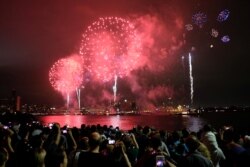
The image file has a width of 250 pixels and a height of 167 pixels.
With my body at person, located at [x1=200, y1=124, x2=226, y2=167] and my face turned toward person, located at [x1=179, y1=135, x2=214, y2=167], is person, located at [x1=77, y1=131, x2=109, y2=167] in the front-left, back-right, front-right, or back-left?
front-right

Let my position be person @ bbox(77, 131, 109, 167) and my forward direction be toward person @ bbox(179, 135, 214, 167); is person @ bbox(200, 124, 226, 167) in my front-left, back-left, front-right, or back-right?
front-left

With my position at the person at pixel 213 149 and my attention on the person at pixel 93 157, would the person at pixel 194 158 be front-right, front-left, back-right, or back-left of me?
front-left

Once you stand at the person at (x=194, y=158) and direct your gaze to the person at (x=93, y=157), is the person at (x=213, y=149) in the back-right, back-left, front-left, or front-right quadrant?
back-right

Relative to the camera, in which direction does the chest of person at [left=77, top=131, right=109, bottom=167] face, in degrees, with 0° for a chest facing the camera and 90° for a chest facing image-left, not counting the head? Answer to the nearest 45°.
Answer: approximately 180°

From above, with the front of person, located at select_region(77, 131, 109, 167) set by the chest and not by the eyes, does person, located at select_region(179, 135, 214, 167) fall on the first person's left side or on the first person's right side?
on the first person's right side

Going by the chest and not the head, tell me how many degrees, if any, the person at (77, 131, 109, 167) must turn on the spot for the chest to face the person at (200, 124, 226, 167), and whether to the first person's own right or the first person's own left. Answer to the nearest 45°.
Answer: approximately 45° to the first person's own right
